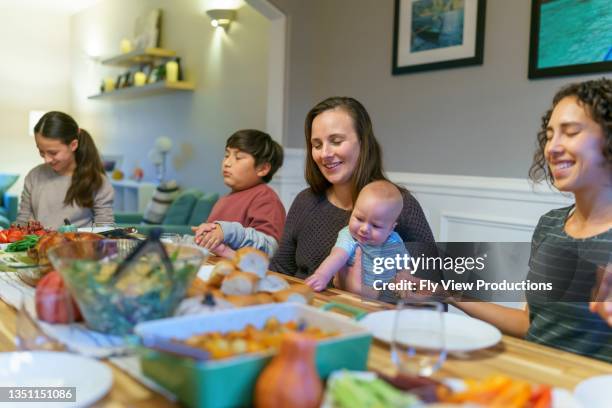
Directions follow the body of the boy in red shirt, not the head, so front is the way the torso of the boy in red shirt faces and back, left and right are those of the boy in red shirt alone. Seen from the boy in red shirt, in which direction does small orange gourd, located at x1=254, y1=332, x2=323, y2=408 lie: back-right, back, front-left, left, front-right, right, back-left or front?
front-left

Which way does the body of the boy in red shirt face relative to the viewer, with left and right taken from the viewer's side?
facing the viewer and to the left of the viewer

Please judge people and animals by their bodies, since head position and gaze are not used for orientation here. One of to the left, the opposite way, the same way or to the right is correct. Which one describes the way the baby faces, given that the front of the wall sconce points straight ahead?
the same way

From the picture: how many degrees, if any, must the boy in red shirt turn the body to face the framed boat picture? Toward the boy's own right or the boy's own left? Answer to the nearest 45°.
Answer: approximately 180°

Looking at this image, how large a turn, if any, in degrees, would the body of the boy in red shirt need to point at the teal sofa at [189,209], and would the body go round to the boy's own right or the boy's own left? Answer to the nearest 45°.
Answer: approximately 135° to the boy's own right

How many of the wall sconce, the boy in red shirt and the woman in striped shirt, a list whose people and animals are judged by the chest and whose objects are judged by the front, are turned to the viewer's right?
0

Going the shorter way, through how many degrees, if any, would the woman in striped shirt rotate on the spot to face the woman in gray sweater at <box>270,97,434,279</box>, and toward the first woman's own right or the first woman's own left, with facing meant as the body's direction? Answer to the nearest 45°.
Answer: approximately 90° to the first woman's own right

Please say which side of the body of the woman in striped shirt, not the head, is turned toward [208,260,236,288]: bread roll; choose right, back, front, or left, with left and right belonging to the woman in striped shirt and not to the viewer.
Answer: front

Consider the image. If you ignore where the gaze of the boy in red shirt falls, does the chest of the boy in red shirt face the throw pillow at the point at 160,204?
no

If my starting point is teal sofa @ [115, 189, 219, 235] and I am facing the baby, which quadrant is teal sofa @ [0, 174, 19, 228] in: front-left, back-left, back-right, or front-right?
back-right

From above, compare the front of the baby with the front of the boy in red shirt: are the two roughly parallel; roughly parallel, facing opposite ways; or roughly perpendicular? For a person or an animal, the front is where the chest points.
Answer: roughly parallel

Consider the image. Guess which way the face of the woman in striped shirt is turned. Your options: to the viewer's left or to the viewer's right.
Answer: to the viewer's left

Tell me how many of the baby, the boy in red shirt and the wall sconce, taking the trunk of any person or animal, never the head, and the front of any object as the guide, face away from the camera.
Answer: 0

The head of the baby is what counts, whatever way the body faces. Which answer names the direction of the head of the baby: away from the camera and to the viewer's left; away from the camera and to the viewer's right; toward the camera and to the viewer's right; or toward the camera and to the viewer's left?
toward the camera and to the viewer's left

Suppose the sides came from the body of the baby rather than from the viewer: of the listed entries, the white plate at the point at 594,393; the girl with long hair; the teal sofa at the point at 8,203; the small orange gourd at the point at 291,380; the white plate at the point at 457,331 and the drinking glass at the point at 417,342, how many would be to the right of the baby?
2
